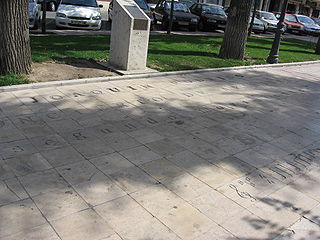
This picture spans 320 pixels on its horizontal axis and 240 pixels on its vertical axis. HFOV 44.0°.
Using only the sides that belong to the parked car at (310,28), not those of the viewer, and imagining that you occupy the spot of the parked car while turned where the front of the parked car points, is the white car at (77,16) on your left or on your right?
on your right

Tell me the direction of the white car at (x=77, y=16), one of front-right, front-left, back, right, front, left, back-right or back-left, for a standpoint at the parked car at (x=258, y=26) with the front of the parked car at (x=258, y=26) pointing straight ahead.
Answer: right

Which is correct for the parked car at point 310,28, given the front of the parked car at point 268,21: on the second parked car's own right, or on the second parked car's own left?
on the second parked car's own left

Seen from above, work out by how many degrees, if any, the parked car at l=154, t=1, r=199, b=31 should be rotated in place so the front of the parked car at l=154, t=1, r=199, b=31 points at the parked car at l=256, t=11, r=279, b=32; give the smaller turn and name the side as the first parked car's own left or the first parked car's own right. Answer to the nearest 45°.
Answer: approximately 90° to the first parked car's own left

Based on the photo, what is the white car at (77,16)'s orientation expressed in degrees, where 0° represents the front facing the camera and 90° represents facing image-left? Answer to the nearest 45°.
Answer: approximately 0°

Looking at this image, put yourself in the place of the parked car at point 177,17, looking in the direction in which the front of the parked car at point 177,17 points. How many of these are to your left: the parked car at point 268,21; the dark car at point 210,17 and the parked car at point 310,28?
3

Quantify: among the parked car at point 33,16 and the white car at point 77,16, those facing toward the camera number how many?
2

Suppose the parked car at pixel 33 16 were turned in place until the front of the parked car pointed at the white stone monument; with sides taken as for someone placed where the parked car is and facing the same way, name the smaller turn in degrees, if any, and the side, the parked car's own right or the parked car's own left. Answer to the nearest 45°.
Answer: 0° — it already faces it

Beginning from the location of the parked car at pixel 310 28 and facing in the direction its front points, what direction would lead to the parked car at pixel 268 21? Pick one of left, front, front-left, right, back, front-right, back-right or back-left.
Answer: right

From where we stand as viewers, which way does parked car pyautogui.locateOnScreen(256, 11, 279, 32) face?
facing the viewer and to the right of the viewer

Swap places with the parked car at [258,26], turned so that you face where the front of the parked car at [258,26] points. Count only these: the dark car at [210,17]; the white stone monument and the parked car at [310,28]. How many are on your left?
1
